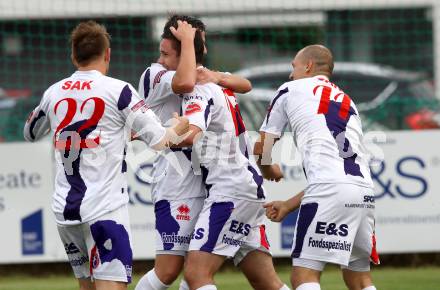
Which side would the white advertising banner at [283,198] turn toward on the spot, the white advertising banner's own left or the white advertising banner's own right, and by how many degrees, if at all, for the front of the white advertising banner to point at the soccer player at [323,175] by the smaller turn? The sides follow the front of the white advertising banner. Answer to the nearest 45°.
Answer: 0° — it already faces them

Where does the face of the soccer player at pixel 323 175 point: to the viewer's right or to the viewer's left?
to the viewer's left

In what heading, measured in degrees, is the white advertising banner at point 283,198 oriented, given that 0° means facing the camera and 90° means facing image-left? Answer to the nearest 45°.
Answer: approximately 0°

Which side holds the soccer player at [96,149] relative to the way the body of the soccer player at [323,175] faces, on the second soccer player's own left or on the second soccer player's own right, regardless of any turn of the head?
on the second soccer player's own left

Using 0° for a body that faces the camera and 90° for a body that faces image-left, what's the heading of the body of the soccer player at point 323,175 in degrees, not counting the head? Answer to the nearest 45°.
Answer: approximately 135°
